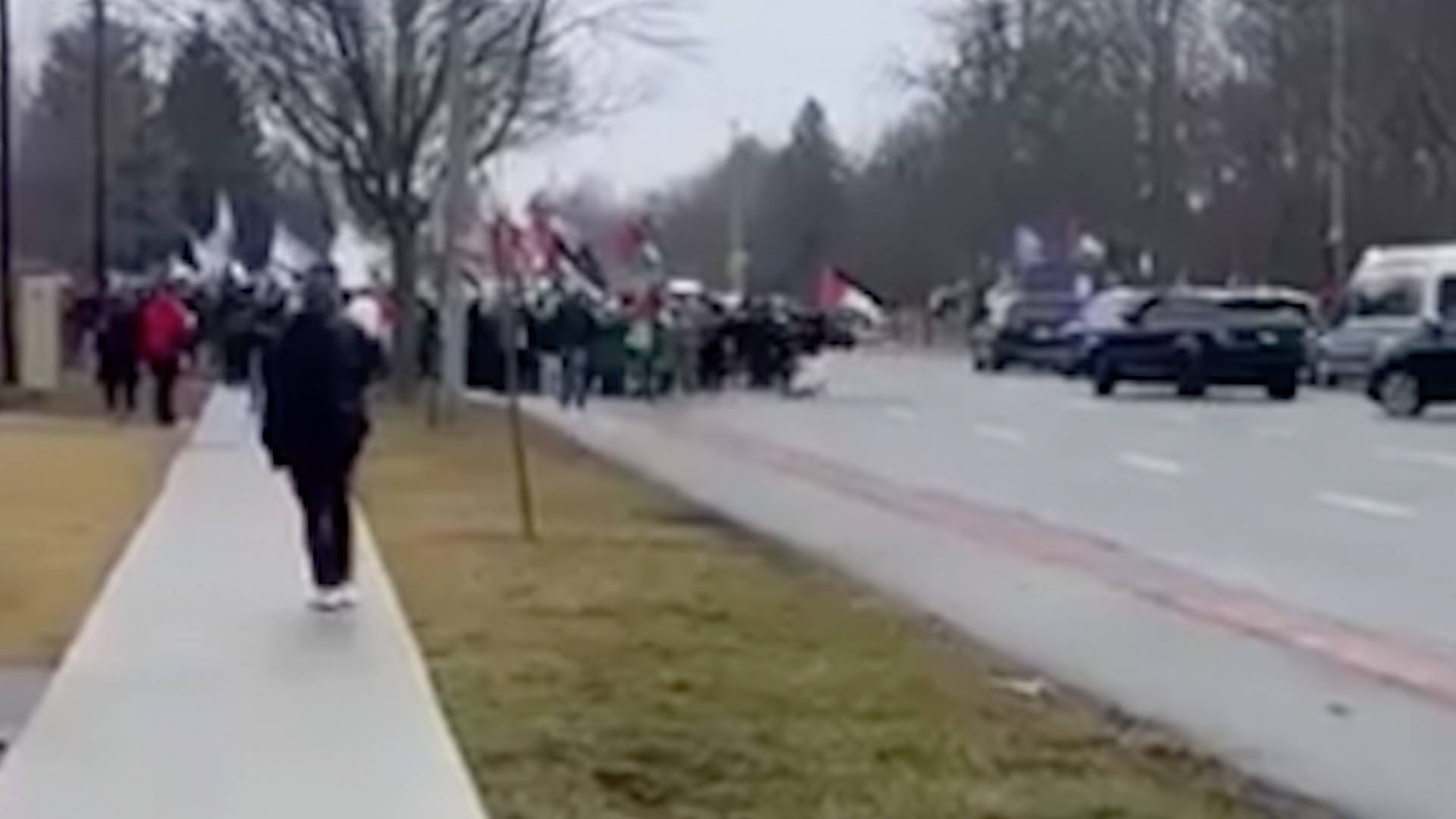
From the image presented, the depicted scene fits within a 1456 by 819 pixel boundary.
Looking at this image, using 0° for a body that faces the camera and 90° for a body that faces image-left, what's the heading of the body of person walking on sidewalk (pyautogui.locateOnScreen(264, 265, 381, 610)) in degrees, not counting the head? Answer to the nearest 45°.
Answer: approximately 180°

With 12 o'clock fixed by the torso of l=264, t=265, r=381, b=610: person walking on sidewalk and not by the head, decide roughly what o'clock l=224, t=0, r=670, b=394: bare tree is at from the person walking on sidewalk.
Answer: The bare tree is roughly at 12 o'clock from the person walking on sidewalk.

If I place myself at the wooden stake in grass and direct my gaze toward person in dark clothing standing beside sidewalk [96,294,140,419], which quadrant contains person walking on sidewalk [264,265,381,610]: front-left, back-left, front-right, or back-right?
back-left

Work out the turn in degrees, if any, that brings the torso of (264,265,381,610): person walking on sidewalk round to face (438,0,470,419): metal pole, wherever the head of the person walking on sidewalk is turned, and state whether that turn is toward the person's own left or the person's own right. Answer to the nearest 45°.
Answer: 0° — they already face it
